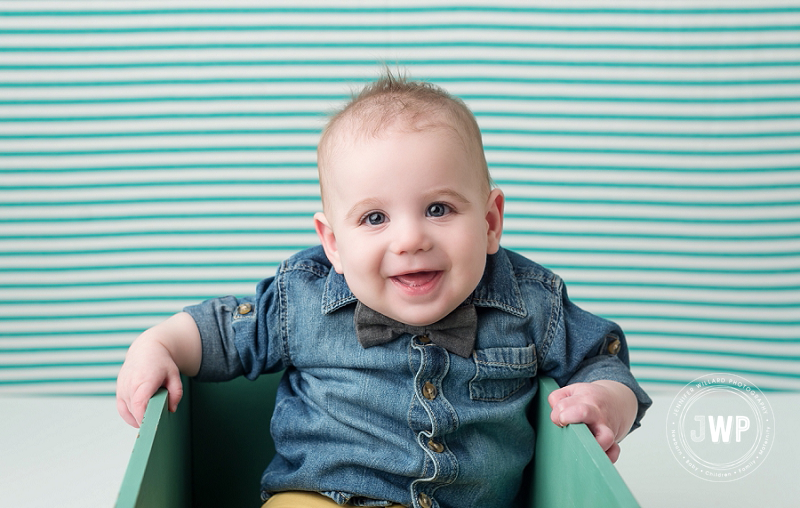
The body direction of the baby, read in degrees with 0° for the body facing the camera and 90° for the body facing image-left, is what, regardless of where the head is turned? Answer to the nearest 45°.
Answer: approximately 0°
